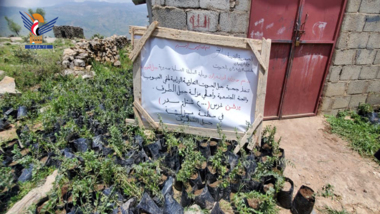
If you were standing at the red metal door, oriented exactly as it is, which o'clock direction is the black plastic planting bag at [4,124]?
The black plastic planting bag is roughly at 2 o'clock from the red metal door.

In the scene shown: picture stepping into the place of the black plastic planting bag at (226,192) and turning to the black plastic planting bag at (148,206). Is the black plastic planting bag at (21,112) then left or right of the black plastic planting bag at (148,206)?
right

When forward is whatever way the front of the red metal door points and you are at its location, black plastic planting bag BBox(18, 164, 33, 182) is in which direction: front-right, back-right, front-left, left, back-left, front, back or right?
front-right

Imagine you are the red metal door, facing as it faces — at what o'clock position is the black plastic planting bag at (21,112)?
The black plastic planting bag is roughly at 2 o'clock from the red metal door.

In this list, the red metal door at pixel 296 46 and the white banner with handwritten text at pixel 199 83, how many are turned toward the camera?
2

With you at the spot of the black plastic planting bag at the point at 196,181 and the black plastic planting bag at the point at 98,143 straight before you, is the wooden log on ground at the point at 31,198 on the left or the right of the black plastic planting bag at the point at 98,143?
left

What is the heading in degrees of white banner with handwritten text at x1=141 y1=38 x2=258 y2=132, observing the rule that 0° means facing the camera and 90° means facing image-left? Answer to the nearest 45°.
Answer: approximately 0°
